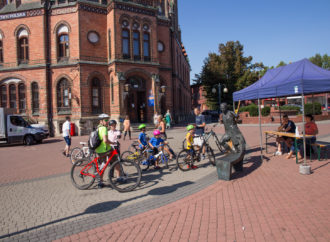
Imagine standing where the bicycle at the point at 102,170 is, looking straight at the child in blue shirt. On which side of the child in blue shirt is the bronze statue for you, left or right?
right

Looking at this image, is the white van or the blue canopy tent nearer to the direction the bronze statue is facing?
the white van

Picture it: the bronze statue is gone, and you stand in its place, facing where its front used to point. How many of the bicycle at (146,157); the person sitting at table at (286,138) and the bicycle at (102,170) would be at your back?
1

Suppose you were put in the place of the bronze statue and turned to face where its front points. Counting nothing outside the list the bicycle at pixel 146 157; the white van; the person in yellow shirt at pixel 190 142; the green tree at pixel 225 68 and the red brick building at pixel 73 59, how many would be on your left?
0

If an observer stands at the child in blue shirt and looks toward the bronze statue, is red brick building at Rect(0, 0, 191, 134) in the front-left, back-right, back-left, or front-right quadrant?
back-left

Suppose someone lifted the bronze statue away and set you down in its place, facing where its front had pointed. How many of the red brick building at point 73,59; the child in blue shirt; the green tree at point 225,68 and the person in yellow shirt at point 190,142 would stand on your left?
0

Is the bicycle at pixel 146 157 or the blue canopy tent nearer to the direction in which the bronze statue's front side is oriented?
the bicycle

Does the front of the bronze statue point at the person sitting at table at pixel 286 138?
no

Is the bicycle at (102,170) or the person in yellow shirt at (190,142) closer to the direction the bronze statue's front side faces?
the bicycle

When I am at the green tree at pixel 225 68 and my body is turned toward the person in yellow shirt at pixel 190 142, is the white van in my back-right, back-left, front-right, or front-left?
front-right

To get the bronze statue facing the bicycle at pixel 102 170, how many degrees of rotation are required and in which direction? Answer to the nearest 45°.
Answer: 0° — it already faces it

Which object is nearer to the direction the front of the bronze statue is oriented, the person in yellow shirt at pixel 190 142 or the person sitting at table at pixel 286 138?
the person in yellow shirt

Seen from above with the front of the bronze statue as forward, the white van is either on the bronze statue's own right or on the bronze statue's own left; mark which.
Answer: on the bronze statue's own right

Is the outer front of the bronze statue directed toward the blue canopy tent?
no

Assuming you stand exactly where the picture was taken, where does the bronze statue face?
facing the viewer and to the left of the viewer

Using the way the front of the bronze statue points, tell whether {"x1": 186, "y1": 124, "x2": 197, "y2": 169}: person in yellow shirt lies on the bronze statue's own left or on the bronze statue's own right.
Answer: on the bronze statue's own right
